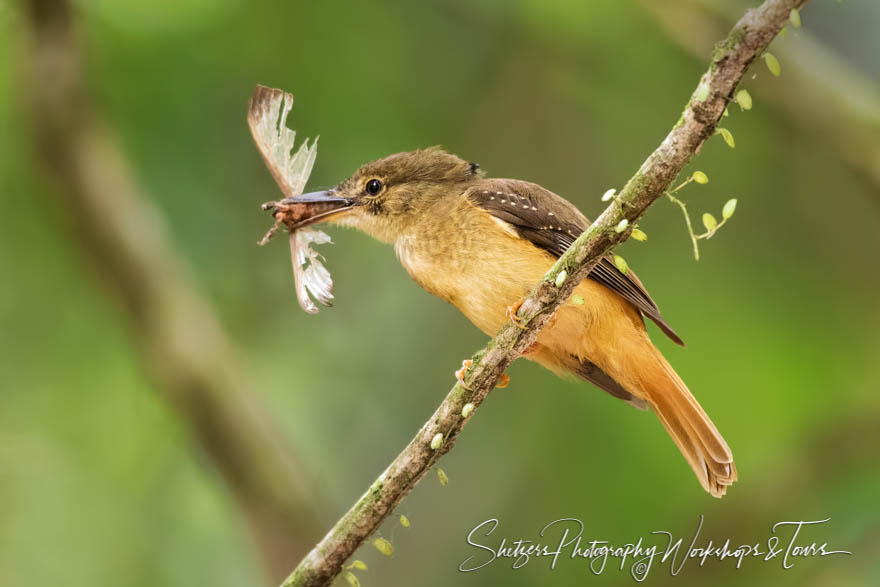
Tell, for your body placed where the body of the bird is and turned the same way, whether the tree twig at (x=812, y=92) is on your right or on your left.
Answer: on your right

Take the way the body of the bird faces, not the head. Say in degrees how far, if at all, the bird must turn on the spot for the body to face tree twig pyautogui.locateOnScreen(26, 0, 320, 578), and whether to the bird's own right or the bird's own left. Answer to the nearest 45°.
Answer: approximately 45° to the bird's own right

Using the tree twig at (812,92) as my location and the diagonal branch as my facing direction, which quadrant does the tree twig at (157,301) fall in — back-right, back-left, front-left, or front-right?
front-right

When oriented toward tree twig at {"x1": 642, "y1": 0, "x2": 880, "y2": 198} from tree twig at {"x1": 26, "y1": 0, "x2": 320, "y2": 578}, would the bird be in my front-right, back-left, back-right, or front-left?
front-right

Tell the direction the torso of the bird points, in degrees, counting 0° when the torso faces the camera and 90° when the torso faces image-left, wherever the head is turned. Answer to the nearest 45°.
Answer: approximately 90°

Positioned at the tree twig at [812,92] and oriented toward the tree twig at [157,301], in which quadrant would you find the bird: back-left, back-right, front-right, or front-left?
front-left
